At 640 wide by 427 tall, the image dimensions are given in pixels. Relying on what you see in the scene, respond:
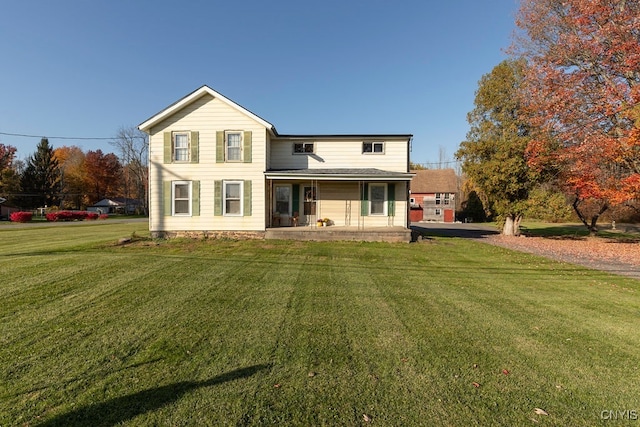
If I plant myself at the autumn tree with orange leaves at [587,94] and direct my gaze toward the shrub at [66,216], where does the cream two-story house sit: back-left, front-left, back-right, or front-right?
front-left

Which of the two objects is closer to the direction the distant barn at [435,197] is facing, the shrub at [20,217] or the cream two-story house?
the cream two-story house

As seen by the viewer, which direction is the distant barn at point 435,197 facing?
toward the camera

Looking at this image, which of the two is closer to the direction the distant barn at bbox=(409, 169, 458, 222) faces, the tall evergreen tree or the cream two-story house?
the cream two-story house

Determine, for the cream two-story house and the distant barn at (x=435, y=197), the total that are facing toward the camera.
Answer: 2

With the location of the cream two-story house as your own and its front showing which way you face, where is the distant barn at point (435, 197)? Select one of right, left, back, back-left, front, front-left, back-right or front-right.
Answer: back-left

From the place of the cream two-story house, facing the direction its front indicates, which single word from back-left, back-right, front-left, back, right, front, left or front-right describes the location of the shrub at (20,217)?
back-right

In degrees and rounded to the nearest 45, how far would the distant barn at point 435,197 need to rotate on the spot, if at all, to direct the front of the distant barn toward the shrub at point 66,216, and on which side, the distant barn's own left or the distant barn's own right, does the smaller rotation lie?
approximately 90° to the distant barn's own right

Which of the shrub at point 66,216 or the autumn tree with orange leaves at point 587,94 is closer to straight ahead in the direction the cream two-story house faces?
the autumn tree with orange leaves

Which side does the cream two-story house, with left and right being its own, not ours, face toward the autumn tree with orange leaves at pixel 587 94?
left

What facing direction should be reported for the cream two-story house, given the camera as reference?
facing the viewer

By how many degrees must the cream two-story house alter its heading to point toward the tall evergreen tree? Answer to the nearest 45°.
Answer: approximately 135° to its right

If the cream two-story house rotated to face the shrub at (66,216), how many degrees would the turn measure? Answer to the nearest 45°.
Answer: approximately 135° to its right

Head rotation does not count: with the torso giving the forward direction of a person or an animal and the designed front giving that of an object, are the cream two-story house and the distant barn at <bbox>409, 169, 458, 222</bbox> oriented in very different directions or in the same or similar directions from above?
same or similar directions
